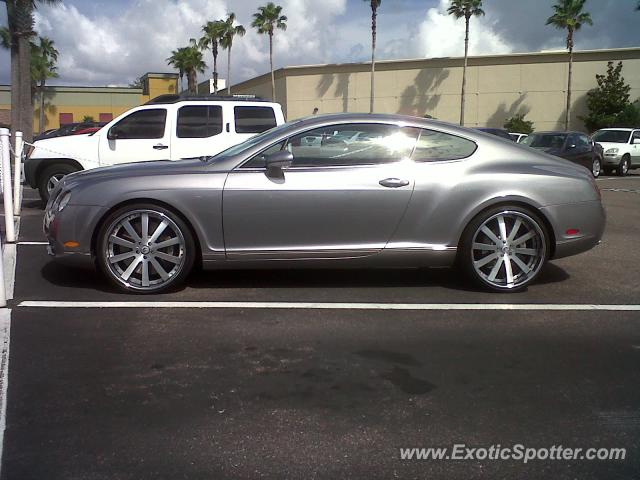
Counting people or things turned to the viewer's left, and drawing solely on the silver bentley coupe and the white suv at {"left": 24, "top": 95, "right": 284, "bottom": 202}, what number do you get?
2

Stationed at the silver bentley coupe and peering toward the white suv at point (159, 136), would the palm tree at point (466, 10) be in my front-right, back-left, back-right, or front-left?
front-right

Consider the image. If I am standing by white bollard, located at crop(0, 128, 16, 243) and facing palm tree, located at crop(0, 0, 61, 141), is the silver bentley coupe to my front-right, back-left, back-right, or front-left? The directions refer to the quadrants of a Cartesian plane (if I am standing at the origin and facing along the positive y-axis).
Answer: back-right

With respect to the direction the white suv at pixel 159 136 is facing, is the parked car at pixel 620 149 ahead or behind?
behind

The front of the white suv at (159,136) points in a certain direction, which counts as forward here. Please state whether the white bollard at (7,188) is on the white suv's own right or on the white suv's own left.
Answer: on the white suv's own left

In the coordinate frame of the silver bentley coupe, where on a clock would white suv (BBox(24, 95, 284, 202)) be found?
The white suv is roughly at 2 o'clock from the silver bentley coupe.

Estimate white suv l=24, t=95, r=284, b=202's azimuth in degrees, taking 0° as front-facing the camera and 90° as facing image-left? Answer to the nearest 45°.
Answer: approximately 90°

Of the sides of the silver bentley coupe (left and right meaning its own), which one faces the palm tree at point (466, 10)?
right

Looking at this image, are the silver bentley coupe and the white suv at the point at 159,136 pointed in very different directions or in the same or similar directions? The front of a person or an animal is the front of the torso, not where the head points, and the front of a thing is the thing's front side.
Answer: same or similar directions

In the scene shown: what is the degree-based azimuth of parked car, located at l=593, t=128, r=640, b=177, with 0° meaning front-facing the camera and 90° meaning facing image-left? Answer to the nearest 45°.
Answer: approximately 45°

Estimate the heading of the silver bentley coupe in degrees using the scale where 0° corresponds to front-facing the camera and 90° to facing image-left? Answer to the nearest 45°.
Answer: approximately 90°

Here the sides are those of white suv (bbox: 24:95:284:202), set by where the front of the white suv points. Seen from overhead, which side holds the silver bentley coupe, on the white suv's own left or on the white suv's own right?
on the white suv's own left

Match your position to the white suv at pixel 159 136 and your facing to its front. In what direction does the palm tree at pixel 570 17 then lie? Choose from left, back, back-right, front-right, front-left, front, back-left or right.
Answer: back-right
